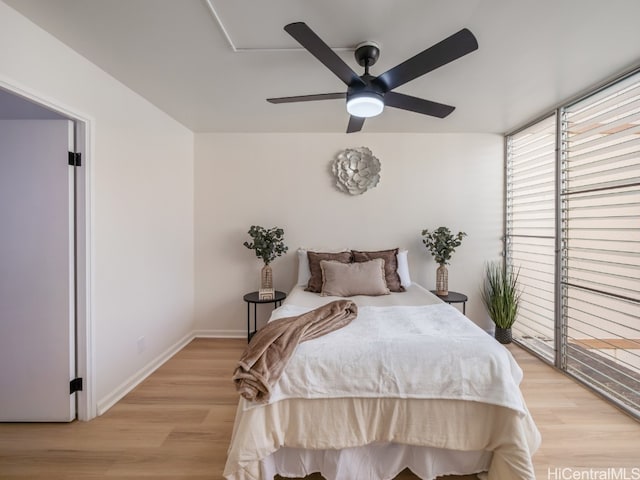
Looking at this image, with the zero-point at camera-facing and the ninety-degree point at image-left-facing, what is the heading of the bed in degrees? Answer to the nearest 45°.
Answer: approximately 0°

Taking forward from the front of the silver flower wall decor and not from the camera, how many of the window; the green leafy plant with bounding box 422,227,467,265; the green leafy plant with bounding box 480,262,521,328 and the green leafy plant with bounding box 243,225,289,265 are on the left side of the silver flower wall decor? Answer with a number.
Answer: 3

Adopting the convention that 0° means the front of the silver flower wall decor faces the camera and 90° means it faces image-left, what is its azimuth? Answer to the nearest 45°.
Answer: approximately 0°

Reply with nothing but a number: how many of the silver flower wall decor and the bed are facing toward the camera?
2

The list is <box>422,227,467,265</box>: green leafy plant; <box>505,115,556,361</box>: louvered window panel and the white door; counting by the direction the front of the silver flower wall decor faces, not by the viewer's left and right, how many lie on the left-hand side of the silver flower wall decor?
2

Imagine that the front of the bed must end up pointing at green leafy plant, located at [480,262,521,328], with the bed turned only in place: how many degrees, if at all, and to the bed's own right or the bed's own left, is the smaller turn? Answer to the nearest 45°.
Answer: approximately 135° to the bed's own left

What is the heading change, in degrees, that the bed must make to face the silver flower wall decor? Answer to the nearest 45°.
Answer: approximately 180°

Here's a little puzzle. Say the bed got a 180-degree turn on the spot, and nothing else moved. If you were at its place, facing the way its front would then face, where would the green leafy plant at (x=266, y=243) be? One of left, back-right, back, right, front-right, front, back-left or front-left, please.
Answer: front-left
